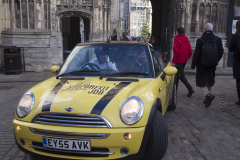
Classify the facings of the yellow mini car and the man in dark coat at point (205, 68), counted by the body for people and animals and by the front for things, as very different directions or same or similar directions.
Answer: very different directions

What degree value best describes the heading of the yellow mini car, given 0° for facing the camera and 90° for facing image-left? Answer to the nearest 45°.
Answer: approximately 45°

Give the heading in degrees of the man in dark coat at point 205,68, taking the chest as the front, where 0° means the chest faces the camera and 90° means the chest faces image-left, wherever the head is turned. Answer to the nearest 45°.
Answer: approximately 180°

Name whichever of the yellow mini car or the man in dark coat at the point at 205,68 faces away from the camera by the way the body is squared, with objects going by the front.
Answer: the man in dark coat

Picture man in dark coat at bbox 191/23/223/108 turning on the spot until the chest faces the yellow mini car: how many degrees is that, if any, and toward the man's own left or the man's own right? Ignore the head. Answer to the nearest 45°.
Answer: approximately 180°

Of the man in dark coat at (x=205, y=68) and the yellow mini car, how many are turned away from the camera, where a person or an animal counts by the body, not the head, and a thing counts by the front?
1
